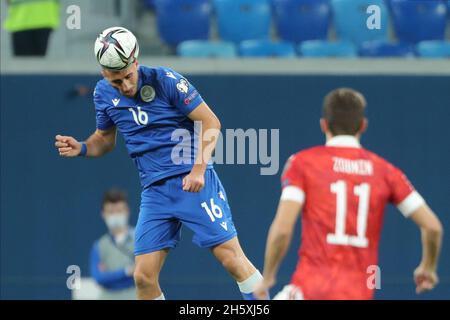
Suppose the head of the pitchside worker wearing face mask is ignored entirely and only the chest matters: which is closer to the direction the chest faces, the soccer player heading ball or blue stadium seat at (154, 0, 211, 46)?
the soccer player heading ball

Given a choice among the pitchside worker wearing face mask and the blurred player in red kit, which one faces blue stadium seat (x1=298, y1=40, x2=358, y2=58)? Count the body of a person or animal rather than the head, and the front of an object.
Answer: the blurred player in red kit

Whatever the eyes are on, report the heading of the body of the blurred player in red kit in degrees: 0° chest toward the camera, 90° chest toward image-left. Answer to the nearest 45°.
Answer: approximately 180°

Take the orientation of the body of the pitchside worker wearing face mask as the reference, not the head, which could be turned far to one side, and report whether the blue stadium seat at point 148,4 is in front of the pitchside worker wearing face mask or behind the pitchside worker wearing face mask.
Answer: behind

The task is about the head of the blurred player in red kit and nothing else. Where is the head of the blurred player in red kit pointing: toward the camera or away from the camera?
away from the camera

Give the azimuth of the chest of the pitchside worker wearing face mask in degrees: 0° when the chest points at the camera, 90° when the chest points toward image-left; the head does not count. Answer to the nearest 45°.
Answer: approximately 0°

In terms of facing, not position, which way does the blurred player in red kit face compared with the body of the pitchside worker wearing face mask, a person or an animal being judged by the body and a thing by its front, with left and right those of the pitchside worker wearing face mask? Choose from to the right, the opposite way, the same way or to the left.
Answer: the opposite way

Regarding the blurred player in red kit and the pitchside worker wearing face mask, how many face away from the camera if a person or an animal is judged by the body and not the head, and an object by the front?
1

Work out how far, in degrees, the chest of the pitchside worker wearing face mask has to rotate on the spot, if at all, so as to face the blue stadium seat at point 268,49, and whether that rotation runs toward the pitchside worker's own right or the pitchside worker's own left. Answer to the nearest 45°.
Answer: approximately 135° to the pitchside worker's own left
